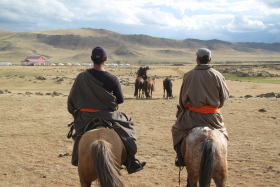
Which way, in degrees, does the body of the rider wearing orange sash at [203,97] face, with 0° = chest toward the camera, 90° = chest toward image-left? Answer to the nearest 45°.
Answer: approximately 180°

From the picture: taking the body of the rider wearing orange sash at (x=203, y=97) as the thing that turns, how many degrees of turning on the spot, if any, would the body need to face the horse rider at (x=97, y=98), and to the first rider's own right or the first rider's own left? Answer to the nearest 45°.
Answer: approximately 90° to the first rider's own left

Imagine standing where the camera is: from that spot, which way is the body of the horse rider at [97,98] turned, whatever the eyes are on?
away from the camera

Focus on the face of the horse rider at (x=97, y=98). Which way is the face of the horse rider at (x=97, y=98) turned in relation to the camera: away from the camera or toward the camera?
away from the camera

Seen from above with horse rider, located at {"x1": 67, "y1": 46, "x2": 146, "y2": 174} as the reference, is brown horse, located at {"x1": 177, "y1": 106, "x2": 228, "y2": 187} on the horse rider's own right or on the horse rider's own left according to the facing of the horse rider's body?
on the horse rider's own right

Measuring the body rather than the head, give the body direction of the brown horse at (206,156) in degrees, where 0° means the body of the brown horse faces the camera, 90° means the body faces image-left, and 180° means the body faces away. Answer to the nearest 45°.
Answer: approximately 180°

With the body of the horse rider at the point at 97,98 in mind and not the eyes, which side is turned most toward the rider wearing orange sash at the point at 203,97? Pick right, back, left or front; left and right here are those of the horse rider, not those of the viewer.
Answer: right

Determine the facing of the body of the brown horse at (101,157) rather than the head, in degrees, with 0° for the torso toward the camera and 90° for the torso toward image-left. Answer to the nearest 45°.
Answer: approximately 180°

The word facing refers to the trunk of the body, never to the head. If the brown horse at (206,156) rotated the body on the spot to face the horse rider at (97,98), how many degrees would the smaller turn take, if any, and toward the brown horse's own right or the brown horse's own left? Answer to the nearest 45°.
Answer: approximately 90° to the brown horse's own left
